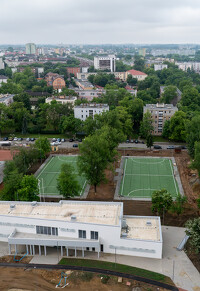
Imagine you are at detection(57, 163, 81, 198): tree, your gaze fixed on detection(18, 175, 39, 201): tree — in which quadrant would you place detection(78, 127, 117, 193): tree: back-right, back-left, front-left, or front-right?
back-right

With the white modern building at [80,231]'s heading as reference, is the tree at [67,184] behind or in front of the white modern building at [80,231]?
behind

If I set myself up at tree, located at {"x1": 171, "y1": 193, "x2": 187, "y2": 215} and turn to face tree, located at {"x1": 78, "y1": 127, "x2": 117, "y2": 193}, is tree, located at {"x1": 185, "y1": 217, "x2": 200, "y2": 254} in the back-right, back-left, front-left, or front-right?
back-left

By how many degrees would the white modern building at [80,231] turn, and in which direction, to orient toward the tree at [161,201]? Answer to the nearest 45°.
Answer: approximately 135° to its left

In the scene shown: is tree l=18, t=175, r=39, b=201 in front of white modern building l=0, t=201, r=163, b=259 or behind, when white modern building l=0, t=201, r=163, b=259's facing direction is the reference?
behind

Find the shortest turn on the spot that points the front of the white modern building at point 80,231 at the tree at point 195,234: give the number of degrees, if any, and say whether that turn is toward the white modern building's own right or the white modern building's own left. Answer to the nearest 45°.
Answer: approximately 90° to the white modern building's own left

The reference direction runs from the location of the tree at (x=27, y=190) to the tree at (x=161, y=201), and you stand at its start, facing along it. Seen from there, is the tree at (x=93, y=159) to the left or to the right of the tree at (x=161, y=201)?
left

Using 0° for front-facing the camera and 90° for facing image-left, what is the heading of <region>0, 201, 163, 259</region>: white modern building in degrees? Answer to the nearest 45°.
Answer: approximately 0°

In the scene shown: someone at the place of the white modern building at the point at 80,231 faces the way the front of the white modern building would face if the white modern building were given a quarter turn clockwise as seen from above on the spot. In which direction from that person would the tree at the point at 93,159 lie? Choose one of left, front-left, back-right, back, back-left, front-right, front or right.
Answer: right
